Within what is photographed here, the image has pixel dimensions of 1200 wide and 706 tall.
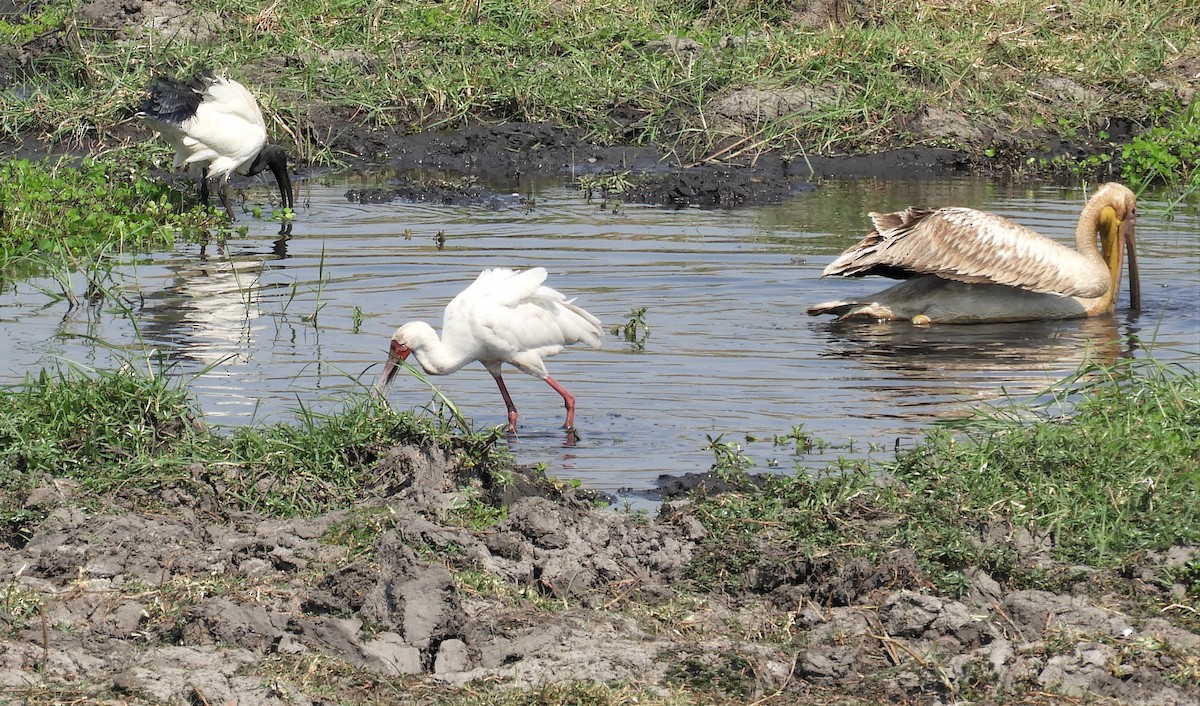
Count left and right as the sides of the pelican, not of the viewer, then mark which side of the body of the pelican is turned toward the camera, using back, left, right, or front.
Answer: right

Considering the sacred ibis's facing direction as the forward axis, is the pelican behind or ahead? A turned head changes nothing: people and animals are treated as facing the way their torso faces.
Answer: ahead

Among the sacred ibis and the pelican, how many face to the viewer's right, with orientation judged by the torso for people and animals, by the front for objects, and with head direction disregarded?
2

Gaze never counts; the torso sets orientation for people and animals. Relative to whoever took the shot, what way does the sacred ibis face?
facing to the right of the viewer

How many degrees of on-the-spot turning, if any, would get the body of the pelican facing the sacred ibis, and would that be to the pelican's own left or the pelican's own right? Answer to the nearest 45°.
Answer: approximately 180°
